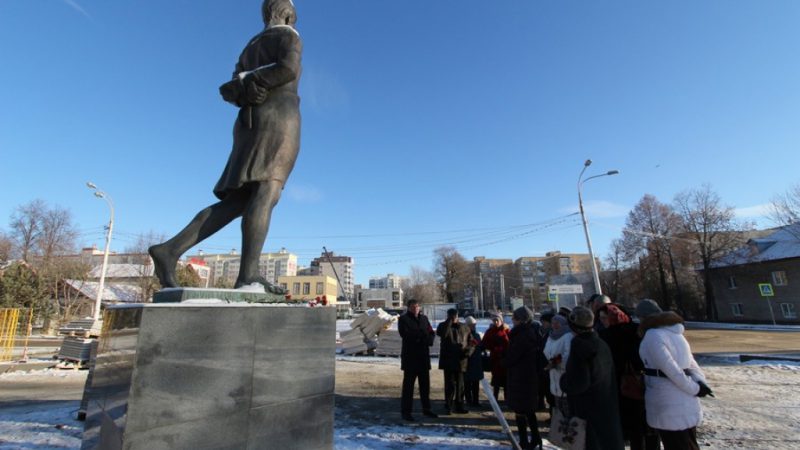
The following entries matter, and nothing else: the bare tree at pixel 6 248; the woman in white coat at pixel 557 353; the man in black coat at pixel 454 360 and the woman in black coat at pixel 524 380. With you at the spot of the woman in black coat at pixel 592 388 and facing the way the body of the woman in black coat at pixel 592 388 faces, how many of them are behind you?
0

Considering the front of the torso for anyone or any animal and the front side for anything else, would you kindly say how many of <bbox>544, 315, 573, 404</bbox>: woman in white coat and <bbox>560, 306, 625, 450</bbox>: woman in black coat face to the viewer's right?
0

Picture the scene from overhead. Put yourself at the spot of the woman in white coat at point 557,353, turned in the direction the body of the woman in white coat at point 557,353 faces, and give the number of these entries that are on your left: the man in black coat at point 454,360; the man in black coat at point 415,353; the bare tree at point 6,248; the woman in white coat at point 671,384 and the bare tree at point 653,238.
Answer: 1

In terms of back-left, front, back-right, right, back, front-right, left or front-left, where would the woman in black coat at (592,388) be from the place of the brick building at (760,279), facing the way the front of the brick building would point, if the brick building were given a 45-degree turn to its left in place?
front

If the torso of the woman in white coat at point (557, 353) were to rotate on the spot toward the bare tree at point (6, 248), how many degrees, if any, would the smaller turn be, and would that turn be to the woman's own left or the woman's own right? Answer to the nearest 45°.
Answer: approximately 45° to the woman's own right

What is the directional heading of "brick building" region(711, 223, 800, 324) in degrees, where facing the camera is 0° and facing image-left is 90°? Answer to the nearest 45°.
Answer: approximately 45°

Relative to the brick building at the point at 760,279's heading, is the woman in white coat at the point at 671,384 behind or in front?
in front

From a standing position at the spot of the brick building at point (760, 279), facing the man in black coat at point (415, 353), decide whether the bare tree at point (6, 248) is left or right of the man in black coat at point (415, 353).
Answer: right

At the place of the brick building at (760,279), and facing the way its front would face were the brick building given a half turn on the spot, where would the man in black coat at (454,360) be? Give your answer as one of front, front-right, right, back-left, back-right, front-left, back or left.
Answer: back-right

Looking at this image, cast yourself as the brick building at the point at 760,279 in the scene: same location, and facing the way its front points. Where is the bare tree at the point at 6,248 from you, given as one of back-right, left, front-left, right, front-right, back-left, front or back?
front

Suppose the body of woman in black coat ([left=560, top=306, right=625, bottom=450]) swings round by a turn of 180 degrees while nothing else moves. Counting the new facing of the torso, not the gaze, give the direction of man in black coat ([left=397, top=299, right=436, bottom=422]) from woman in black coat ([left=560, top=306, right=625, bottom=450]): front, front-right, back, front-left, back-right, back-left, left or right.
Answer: back

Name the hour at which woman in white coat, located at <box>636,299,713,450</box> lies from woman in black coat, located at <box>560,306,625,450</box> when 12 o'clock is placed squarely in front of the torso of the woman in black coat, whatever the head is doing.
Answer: The woman in white coat is roughly at 4 o'clock from the woman in black coat.

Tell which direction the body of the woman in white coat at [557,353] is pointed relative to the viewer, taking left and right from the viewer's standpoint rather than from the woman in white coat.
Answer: facing the viewer and to the left of the viewer

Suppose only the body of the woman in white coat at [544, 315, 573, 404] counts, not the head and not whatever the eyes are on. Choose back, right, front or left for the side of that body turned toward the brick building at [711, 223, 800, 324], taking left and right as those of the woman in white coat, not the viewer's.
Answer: back

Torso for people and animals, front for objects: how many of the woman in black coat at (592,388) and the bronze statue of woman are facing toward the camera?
0
